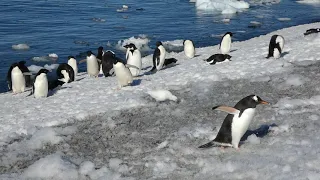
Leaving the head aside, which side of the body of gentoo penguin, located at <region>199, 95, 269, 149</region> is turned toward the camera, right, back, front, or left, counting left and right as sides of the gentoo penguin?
right

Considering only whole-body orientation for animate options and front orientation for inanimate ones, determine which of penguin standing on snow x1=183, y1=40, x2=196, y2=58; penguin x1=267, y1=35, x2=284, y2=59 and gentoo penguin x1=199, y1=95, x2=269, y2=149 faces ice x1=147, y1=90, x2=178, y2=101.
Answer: the penguin standing on snow

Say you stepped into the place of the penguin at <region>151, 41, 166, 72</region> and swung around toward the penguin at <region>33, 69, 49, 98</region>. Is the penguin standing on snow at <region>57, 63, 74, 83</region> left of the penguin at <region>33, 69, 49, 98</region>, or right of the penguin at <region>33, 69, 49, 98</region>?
right

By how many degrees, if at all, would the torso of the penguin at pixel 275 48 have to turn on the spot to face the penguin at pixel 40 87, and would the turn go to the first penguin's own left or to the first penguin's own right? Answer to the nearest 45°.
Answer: approximately 135° to the first penguin's own right

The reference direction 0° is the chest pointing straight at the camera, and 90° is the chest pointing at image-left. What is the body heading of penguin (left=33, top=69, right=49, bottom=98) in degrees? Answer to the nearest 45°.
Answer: approximately 0°

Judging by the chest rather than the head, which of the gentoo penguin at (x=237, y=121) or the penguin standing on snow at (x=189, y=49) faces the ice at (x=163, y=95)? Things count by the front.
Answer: the penguin standing on snow

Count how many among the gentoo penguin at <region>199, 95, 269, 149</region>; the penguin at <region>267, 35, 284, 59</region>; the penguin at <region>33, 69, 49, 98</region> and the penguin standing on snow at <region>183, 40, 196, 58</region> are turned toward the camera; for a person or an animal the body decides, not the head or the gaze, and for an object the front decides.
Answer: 2

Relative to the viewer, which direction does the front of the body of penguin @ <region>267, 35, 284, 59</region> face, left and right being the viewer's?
facing to the right of the viewer

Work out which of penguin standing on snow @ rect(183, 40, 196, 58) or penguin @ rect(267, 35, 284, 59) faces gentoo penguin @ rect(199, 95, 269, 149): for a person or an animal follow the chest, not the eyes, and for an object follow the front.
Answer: the penguin standing on snow
